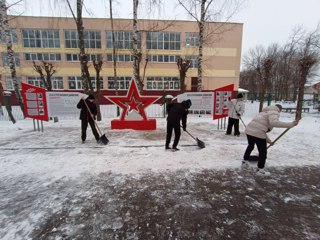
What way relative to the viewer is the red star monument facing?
toward the camera

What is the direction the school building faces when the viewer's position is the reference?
facing the viewer

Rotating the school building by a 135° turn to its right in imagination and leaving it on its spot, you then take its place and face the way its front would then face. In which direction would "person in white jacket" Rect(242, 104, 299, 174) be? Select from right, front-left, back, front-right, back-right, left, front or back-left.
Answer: back-left

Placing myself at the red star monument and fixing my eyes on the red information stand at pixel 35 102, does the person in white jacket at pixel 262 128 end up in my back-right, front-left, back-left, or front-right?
back-left

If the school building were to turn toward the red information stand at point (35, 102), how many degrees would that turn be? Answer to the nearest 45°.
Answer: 0° — it already faces it

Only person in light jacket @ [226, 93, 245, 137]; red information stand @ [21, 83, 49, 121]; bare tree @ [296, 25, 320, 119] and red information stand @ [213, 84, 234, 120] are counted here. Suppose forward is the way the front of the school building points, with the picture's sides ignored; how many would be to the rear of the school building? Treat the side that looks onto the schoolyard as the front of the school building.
0

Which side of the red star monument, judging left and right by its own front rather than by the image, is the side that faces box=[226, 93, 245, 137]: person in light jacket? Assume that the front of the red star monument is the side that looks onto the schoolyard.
left

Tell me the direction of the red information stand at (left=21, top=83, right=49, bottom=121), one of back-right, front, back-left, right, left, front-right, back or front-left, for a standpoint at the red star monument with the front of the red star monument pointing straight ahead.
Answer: right

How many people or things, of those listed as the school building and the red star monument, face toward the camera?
2

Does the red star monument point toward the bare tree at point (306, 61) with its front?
no

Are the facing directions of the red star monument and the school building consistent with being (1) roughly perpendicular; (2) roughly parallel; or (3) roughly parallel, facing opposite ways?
roughly parallel

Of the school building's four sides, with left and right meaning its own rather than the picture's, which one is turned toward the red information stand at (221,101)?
front

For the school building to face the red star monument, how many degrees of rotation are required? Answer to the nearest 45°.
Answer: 0° — it already faces it

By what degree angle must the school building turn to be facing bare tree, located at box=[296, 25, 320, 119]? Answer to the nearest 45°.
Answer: approximately 45° to its left

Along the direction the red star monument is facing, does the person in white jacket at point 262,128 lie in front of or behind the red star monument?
in front
